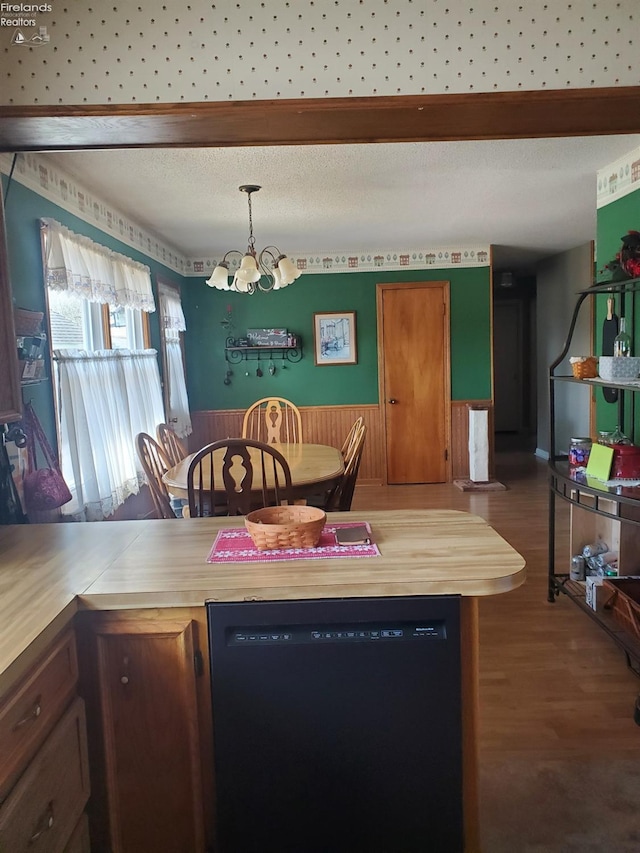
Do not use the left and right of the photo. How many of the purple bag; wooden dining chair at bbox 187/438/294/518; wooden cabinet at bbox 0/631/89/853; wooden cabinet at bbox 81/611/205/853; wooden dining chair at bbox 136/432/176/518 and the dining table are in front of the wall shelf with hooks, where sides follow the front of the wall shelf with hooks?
6

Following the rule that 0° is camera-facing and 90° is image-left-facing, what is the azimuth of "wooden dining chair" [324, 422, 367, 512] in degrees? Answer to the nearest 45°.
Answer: approximately 90°

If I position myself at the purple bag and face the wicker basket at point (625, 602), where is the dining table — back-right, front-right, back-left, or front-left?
front-left

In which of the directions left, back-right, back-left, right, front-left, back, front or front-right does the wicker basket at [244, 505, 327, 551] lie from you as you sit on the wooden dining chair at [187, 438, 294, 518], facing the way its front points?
back

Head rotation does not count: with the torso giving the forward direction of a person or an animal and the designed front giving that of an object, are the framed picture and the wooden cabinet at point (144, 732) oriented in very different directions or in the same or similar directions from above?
same or similar directions

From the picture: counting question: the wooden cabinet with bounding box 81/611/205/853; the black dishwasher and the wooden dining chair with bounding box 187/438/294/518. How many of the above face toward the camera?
2

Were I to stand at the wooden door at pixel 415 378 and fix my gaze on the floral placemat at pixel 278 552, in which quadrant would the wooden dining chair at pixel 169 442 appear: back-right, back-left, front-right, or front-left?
front-right

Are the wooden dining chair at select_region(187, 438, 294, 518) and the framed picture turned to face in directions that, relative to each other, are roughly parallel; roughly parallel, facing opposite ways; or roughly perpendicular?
roughly parallel, facing opposite ways

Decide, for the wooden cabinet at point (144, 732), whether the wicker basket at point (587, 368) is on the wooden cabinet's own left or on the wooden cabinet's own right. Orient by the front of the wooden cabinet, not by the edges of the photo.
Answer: on the wooden cabinet's own left

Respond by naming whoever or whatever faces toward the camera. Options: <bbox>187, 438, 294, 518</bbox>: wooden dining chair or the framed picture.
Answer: the framed picture

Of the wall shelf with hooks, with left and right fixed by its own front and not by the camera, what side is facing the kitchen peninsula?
front

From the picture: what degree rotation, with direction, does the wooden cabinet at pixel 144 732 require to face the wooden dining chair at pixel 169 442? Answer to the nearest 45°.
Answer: approximately 180°

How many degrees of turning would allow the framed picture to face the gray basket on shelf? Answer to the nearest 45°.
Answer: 0° — it already faces it

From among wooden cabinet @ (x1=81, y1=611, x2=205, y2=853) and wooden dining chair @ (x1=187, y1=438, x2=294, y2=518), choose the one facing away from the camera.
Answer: the wooden dining chair

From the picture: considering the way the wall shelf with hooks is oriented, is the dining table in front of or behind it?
in front

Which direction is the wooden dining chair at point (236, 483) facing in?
away from the camera

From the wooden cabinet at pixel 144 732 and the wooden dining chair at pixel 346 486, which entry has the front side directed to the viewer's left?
the wooden dining chair

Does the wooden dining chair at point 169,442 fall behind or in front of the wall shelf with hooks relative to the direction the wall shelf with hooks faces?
in front

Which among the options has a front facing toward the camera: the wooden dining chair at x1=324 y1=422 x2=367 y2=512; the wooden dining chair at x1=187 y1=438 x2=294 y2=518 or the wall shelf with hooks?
the wall shelf with hooks

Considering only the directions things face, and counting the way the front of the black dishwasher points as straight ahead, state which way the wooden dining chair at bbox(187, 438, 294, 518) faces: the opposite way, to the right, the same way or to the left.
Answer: the opposite way

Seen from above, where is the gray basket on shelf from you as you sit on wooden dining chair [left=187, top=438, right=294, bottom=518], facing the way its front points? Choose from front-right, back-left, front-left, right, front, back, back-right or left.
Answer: right

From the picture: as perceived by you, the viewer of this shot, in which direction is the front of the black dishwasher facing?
facing the viewer
